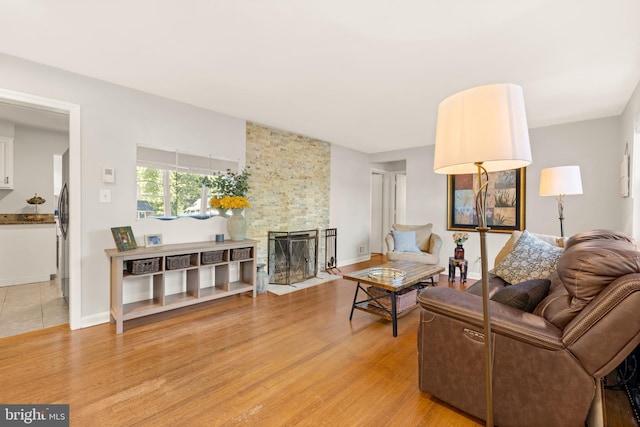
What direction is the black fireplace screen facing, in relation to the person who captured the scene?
facing the viewer and to the right of the viewer

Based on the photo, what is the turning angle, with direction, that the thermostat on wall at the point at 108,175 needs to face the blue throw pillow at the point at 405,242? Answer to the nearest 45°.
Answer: approximately 90° to its left

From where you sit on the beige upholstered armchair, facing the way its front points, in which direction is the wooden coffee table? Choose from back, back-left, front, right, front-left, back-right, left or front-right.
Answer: front

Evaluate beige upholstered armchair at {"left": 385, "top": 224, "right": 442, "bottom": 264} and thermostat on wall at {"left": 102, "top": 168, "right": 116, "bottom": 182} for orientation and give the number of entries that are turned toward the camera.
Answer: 2

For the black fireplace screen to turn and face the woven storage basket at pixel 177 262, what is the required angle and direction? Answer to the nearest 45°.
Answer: approximately 90° to its right

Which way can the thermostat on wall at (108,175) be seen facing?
toward the camera

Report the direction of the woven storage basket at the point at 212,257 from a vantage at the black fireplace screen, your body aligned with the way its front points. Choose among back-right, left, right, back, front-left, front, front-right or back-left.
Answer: right

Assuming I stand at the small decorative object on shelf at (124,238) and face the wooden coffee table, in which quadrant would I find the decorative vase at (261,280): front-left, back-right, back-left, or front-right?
front-left

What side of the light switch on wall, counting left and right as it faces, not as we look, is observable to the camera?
front

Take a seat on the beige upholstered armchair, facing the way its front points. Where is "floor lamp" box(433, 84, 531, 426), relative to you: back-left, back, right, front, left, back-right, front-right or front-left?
front

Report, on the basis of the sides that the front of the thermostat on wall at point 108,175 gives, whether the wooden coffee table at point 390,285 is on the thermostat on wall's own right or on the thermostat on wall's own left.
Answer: on the thermostat on wall's own left

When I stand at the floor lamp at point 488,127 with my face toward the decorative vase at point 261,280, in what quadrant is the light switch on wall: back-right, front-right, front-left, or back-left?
front-left

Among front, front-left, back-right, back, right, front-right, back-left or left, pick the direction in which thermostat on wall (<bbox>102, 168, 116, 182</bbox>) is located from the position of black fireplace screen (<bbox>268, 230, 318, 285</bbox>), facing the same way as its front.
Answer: right

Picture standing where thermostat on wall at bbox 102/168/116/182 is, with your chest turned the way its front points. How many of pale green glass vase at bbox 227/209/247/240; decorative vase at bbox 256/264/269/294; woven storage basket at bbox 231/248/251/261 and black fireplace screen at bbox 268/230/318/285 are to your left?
4

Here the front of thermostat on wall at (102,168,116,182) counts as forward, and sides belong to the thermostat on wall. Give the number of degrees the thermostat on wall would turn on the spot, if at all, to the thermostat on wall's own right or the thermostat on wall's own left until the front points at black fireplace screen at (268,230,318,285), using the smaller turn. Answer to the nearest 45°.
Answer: approximately 90° to the thermostat on wall's own left

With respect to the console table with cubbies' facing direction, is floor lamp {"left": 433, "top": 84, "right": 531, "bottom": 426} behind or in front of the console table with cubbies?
in front

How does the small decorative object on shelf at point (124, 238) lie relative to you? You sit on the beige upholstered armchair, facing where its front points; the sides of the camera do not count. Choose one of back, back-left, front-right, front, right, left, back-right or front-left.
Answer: front-right
